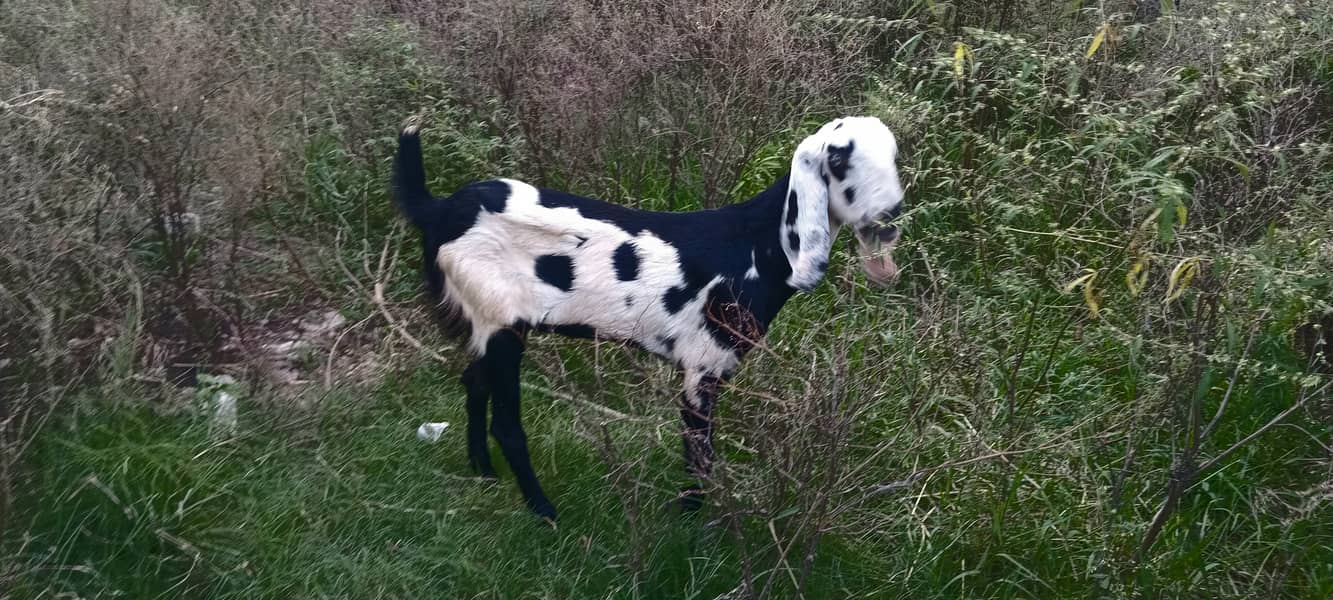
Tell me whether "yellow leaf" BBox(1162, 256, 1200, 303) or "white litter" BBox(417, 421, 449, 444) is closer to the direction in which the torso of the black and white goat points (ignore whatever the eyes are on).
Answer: the yellow leaf

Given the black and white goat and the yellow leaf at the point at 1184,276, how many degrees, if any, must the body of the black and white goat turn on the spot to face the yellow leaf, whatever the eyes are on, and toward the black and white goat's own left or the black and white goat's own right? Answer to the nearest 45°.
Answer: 0° — it already faces it

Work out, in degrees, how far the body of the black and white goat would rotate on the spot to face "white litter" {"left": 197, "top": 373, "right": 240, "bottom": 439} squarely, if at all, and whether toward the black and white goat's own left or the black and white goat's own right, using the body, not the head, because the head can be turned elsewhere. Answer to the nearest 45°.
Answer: approximately 180°

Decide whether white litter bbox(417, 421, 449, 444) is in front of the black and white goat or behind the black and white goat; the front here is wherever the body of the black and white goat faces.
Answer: behind

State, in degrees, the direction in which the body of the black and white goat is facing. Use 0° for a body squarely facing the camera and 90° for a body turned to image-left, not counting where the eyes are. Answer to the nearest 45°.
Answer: approximately 270°

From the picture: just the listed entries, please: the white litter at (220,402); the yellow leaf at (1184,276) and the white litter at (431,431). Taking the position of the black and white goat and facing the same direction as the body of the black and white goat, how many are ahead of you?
1

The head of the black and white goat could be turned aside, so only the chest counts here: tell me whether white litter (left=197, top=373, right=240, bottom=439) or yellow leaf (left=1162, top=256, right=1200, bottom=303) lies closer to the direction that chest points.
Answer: the yellow leaf
